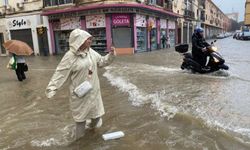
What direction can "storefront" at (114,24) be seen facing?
toward the camera

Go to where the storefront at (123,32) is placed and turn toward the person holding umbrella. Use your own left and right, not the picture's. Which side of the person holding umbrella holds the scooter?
left

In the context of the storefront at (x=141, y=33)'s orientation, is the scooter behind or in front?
in front

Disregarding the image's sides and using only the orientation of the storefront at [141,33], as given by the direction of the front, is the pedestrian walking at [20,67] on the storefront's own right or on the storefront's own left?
on the storefront's own right

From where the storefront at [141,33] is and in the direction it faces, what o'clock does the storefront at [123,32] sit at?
the storefront at [123,32] is roughly at 3 o'clock from the storefront at [141,33].

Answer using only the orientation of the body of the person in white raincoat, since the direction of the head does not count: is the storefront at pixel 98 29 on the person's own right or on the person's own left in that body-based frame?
on the person's own left

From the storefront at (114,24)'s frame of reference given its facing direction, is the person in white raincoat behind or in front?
in front

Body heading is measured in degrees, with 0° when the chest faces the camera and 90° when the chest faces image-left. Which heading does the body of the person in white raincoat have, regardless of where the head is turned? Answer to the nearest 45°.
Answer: approximately 315°

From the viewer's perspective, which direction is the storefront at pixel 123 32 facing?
toward the camera

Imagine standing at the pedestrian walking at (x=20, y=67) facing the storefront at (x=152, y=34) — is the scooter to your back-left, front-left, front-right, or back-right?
front-right

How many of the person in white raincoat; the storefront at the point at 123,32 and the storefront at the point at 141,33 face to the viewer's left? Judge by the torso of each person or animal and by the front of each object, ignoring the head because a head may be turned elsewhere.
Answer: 0

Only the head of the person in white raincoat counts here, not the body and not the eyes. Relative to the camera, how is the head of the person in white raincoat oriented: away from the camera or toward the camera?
toward the camera

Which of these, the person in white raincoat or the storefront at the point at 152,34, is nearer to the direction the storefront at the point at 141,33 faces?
the person in white raincoat
